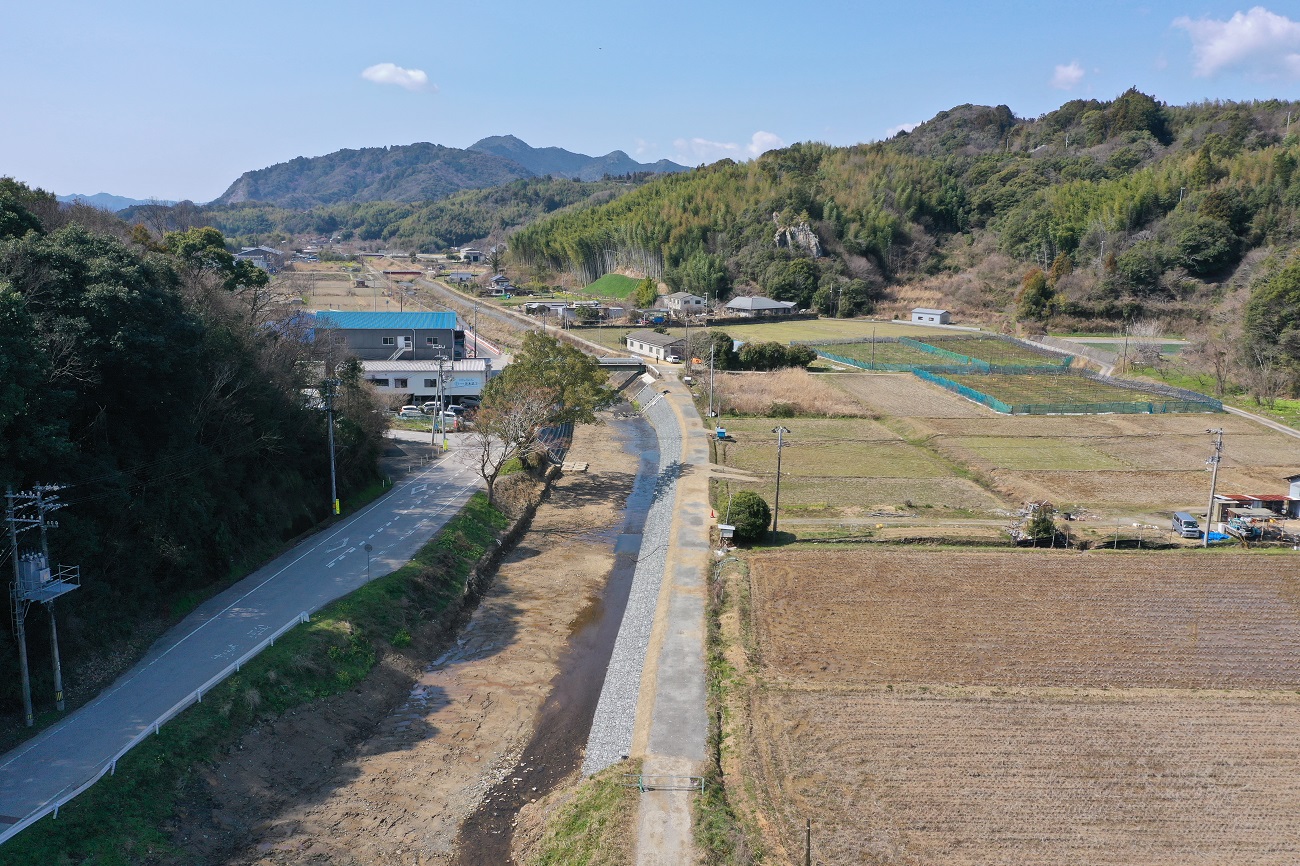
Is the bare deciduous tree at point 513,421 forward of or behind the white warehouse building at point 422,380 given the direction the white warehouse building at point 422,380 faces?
forward

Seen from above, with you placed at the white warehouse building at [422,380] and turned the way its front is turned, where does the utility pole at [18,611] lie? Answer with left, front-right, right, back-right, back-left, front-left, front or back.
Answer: front

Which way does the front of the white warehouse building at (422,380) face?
toward the camera

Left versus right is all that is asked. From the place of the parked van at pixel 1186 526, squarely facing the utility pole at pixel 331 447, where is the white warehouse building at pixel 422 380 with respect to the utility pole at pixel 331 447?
right

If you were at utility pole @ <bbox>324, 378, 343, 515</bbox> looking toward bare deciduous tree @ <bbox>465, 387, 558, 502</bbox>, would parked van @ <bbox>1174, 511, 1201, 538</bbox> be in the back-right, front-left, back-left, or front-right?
front-right

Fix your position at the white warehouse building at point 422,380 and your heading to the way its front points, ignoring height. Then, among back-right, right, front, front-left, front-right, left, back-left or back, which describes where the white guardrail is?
front

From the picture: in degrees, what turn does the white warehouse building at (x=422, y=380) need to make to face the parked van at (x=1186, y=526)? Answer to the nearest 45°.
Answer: approximately 45° to its left

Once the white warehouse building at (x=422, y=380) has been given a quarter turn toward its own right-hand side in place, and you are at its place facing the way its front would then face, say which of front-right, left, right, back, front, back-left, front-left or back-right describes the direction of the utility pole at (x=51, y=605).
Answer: left

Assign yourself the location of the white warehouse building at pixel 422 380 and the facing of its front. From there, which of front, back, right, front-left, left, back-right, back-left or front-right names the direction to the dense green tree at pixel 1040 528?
front-left

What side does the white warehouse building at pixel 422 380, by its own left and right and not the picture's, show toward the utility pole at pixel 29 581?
front

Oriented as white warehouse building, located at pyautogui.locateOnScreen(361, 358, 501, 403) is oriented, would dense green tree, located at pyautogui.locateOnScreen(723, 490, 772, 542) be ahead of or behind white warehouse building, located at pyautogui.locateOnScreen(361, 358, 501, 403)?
ahead

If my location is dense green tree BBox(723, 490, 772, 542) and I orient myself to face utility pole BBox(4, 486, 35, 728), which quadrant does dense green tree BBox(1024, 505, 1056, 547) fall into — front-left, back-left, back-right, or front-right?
back-left
